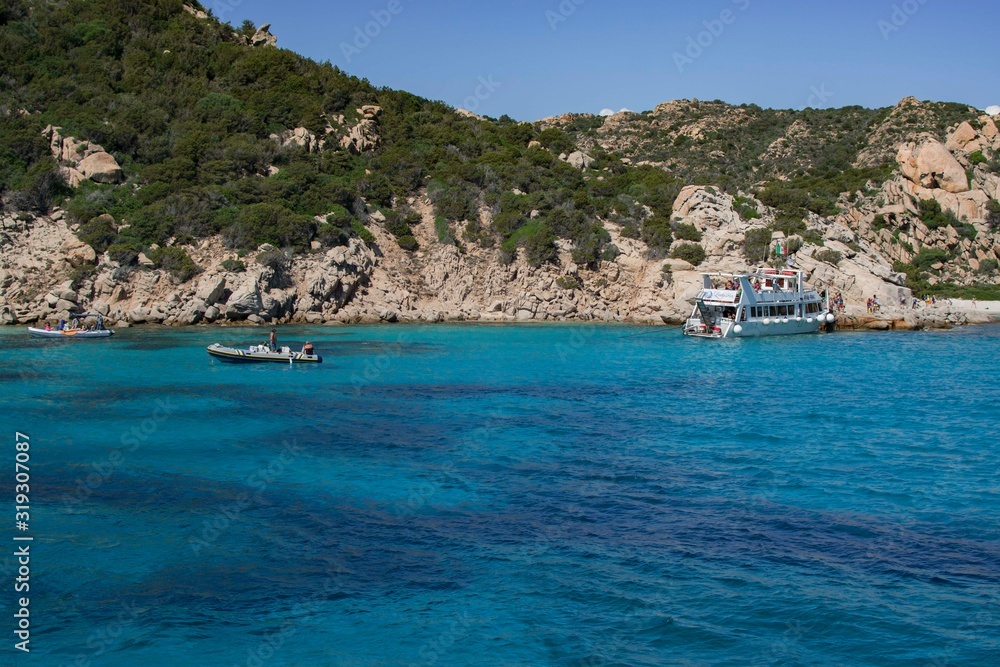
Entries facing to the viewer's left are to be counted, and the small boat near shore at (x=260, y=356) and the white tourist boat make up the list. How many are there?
1

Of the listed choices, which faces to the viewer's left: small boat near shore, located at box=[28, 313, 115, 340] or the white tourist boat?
the small boat near shore

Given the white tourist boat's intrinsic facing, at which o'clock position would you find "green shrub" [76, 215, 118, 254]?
The green shrub is roughly at 7 o'clock from the white tourist boat.

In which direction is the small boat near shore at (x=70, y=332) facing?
to the viewer's left

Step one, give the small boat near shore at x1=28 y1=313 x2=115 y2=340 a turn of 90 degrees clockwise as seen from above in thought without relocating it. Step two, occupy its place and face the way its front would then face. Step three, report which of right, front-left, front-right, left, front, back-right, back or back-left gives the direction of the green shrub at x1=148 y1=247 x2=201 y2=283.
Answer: front-right

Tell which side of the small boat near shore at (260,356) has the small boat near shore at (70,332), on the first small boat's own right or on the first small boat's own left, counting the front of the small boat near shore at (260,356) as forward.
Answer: on the first small boat's own right

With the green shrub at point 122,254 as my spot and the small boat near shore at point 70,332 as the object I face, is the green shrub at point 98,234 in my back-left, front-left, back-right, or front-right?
back-right

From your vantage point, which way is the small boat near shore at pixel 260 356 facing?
to the viewer's left

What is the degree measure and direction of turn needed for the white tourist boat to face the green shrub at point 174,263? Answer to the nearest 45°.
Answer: approximately 135° to its left

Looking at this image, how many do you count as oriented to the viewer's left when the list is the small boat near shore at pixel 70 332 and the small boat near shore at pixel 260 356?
2

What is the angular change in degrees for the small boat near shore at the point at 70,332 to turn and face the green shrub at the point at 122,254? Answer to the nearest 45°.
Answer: approximately 90° to its right

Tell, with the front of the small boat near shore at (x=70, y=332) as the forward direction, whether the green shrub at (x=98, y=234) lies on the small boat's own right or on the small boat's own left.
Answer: on the small boat's own right

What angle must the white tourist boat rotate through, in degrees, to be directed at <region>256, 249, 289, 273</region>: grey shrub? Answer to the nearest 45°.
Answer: approximately 135° to its left

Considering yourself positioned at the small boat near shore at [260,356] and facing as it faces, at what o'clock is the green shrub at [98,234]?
The green shrub is roughly at 2 o'clock from the small boat near shore.

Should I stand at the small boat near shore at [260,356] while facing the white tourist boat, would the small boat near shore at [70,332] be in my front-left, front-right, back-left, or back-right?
back-left

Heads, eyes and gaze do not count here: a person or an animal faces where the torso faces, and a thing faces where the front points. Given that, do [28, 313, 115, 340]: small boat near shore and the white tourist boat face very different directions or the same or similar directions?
very different directions
